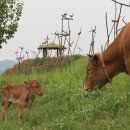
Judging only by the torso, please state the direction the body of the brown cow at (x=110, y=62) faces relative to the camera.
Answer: to the viewer's left

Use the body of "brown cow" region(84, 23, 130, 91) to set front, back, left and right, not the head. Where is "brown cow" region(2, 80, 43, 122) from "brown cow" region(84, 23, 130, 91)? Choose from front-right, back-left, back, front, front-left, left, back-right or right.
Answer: front-right
